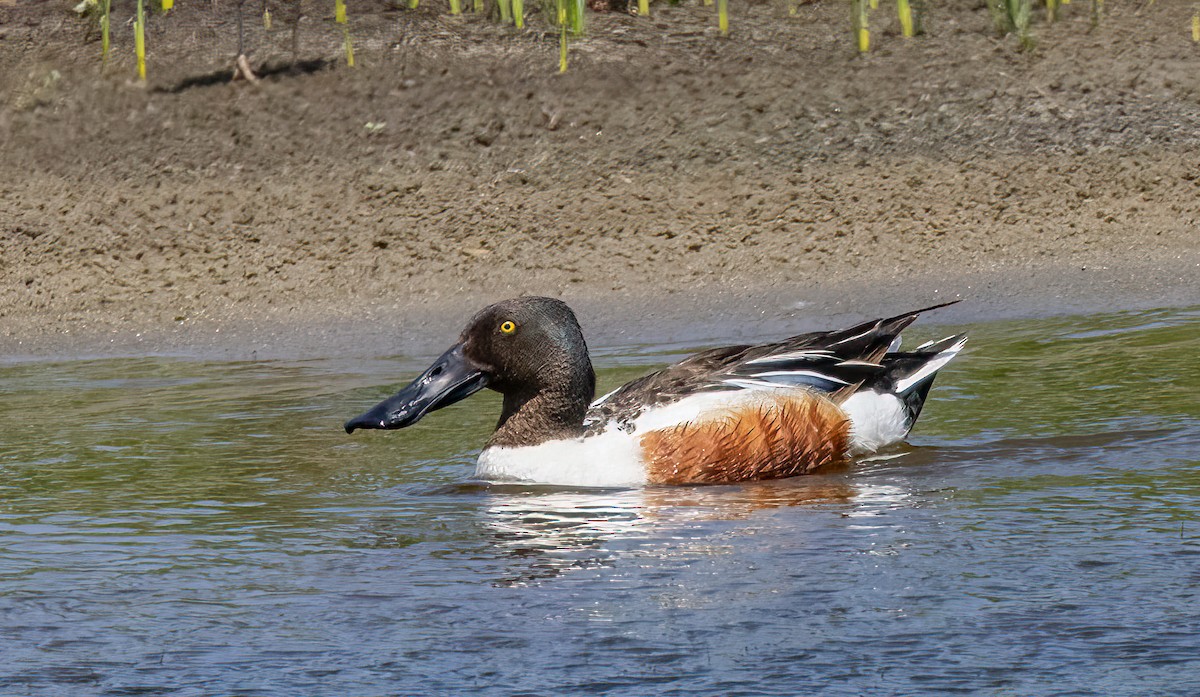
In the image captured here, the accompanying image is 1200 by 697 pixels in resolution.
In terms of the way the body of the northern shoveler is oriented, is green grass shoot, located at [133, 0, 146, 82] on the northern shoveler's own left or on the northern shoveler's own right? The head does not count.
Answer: on the northern shoveler's own right

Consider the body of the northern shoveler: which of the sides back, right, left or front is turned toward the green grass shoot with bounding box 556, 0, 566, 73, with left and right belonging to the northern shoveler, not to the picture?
right

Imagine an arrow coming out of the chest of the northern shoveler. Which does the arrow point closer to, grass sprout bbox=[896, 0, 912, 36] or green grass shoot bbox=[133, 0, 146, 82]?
the green grass shoot

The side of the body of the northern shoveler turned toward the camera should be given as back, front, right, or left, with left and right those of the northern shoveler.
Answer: left

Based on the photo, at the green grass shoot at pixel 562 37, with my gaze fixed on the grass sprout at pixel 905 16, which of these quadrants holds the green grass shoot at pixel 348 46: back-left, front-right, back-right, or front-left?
back-left

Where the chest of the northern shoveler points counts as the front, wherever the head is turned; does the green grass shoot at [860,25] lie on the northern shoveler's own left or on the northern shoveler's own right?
on the northern shoveler's own right

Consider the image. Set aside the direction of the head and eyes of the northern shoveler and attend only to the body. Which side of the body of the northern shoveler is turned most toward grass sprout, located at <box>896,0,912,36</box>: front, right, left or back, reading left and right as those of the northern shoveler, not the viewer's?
right
